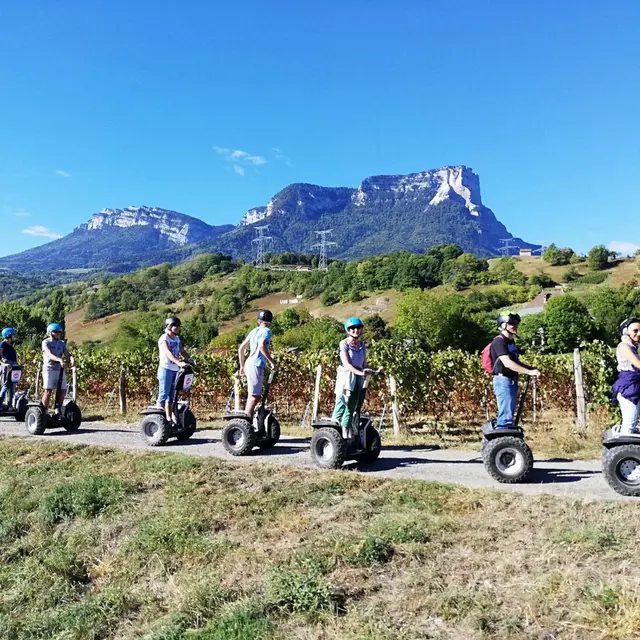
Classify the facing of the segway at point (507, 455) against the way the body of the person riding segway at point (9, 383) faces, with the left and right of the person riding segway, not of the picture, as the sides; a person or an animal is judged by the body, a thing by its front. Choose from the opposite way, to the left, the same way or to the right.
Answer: the same way

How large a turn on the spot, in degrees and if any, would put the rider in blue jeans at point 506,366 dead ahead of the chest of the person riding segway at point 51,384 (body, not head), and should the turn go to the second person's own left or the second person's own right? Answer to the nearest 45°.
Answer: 0° — they already face them

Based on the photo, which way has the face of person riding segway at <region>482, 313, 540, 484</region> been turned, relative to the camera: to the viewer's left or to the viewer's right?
to the viewer's right

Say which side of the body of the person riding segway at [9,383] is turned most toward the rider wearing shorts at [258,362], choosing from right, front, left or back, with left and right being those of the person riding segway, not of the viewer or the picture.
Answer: front

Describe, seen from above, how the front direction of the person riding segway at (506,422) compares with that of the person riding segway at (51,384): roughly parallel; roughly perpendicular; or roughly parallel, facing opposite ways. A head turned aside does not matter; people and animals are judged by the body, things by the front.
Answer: roughly parallel

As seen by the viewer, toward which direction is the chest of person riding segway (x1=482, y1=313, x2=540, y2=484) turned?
to the viewer's right

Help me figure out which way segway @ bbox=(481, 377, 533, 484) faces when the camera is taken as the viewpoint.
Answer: facing to the right of the viewer

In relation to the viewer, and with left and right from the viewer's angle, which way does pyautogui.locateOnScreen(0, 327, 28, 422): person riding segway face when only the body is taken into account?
facing the viewer and to the right of the viewer

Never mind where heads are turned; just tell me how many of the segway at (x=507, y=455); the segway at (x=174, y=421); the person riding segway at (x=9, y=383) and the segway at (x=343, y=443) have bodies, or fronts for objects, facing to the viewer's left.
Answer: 0

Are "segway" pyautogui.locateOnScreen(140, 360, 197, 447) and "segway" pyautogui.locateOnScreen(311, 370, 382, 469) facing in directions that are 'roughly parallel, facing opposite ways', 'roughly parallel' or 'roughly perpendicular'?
roughly parallel

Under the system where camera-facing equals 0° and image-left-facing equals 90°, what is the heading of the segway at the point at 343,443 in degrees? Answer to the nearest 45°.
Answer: approximately 315°

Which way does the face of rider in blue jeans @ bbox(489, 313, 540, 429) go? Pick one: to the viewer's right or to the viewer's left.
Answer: to the viewer's right

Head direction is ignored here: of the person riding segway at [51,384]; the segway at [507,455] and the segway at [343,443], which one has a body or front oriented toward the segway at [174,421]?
the person riding segway

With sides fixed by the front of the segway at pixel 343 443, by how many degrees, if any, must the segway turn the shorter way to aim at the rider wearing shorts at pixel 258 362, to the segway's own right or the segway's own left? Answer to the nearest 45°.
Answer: approximately 180°

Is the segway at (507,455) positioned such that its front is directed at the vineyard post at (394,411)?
no

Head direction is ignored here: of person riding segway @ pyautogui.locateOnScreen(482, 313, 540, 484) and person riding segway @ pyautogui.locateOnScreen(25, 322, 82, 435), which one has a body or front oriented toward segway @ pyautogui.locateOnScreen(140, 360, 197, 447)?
person riding segway @ pyautogui.locateOnScreen(25, 322, 82, 435)

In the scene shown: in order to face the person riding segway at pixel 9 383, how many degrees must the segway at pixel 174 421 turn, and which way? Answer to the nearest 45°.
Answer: approximately 180°

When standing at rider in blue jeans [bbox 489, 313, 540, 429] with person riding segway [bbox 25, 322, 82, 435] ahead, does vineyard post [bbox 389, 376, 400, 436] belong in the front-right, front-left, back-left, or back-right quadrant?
front-right

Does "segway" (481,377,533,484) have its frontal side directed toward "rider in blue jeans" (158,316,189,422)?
no
